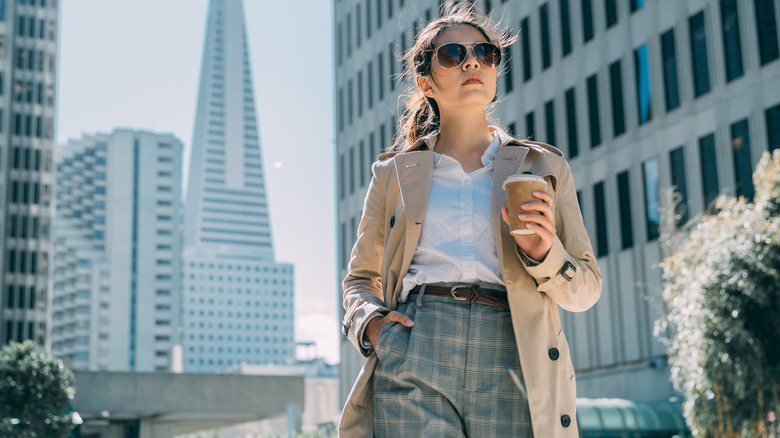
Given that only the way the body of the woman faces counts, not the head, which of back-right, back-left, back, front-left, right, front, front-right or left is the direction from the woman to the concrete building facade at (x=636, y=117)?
back

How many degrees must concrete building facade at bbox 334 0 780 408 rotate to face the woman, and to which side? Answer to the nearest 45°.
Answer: approximately 45° to its left

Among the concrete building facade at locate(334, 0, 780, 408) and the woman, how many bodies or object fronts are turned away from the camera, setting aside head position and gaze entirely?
0

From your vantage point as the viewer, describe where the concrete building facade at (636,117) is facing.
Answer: facing the viewer and to the left of the viewer

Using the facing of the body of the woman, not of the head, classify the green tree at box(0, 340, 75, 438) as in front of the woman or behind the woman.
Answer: behind

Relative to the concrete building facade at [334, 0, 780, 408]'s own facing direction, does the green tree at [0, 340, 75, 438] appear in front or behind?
in front

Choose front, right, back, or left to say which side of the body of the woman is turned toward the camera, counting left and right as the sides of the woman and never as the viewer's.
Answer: front

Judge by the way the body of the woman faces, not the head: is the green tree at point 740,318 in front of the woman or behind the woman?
behind

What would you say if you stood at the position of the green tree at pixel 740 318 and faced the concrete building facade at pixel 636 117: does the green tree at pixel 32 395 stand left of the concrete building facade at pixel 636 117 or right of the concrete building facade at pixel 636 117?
left

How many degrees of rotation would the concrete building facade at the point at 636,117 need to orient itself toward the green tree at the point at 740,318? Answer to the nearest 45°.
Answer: approximately 45° to its left

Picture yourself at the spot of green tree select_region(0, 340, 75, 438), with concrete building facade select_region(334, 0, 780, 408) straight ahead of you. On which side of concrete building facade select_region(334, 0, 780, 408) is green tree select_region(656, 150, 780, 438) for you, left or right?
right
